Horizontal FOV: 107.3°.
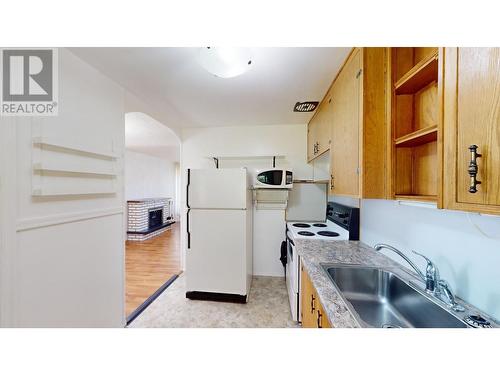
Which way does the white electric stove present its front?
to the viewer's left

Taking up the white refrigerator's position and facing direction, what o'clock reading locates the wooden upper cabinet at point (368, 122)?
The wooden upper cabinet is roughly at 11 o'clock from the white refrigerator.

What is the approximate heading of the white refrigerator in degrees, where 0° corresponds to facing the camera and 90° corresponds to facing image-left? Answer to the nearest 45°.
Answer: approximately 0°

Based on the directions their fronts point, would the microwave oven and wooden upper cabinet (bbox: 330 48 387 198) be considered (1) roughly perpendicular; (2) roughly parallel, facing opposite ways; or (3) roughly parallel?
roughly perpendicular

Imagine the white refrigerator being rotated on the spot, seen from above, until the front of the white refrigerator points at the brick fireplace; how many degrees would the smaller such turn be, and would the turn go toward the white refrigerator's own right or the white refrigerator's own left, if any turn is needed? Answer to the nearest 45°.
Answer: approximately 135° to the white refrigerator's own right

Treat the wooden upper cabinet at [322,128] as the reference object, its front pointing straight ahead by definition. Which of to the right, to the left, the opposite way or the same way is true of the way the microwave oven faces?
to the left

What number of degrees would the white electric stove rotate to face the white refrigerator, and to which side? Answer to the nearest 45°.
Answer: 0° — it already faces it

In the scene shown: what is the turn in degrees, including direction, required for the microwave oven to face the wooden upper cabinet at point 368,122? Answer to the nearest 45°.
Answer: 0° — it already faces it

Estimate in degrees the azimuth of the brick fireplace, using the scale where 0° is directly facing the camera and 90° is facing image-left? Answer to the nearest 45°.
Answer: approximately 315°

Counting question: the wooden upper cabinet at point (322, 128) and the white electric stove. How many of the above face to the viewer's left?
2

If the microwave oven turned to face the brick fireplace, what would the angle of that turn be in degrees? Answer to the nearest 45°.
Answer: approximately 135° to its right

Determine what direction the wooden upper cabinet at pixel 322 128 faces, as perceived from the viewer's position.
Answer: facing to the left of the viewer

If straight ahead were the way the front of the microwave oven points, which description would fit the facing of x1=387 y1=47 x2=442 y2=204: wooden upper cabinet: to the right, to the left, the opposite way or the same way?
to the right

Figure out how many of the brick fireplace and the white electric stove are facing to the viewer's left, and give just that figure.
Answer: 1
